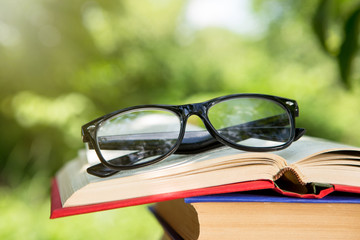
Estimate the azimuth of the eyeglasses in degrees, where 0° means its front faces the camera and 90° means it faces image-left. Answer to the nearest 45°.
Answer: approximately 0°
